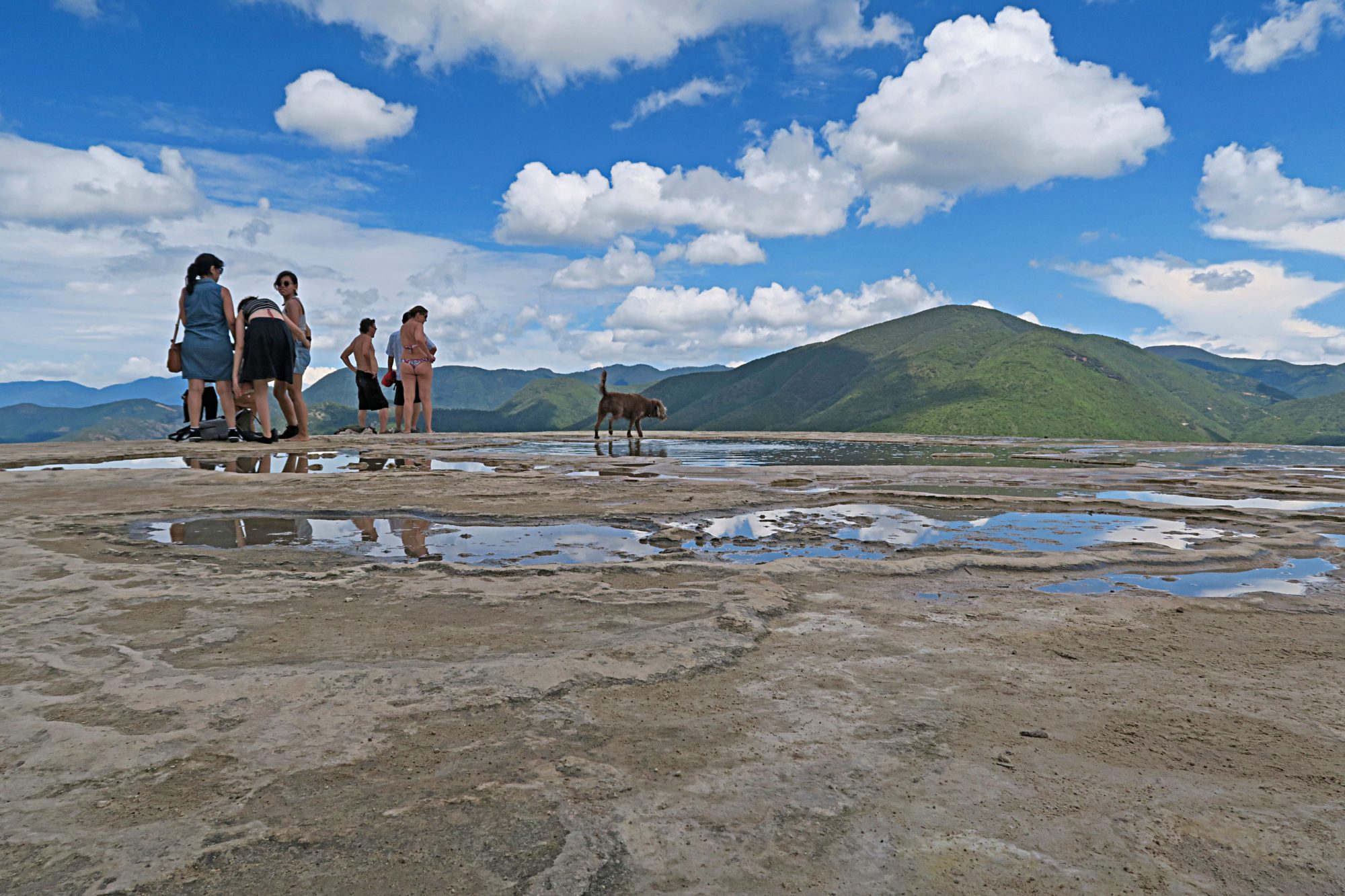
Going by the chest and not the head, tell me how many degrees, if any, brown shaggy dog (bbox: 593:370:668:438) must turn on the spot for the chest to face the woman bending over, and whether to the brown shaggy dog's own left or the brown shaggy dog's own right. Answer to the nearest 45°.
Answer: approximately 135° to the brown shaggy dog's own right

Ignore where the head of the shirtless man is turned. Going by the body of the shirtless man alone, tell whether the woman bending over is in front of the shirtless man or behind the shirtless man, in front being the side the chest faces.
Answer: behind

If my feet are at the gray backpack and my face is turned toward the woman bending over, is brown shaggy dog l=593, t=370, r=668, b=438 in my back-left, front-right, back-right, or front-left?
front-left

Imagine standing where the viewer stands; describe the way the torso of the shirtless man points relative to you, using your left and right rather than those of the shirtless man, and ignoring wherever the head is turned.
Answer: facing away from the viewer and to the right of the viewer

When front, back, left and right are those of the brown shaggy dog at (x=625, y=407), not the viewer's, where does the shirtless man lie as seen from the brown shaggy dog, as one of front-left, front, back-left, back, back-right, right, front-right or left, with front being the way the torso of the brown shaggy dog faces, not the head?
back

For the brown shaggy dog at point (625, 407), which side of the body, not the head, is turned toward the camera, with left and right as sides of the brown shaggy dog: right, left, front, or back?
right

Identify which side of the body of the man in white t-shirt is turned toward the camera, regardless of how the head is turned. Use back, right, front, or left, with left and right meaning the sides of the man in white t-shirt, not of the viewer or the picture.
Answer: back

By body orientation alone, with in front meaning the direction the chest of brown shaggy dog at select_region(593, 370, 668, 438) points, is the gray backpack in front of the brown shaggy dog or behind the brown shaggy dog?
behind

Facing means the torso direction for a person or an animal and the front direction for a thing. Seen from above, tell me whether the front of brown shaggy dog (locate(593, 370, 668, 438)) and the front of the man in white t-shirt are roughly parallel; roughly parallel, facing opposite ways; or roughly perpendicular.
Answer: roughly perpendicular

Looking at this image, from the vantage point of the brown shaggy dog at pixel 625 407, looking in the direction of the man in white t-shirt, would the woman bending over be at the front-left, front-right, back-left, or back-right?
front-left

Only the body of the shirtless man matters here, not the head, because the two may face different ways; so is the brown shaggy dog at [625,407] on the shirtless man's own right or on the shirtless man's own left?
on the shirtless man's own right
